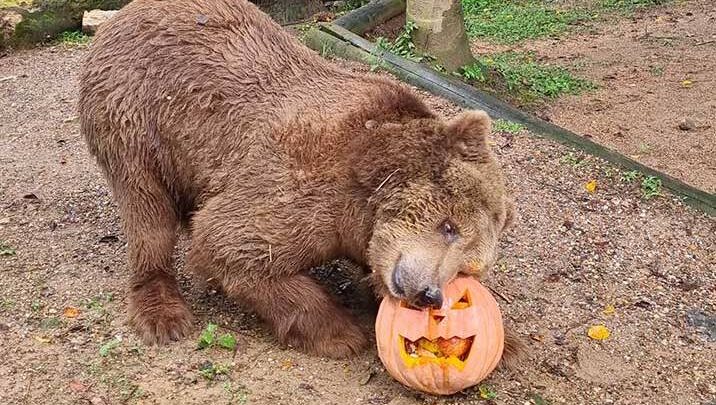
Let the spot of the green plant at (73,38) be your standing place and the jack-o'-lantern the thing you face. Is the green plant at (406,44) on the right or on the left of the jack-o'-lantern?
left

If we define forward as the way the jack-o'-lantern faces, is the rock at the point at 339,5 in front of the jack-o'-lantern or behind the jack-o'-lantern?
behind

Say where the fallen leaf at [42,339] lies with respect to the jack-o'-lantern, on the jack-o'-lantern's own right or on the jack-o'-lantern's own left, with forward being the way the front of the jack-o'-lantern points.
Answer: on the jack-o'-lantern's own right

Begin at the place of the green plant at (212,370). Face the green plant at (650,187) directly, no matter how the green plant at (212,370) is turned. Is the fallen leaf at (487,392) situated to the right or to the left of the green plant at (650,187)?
right
